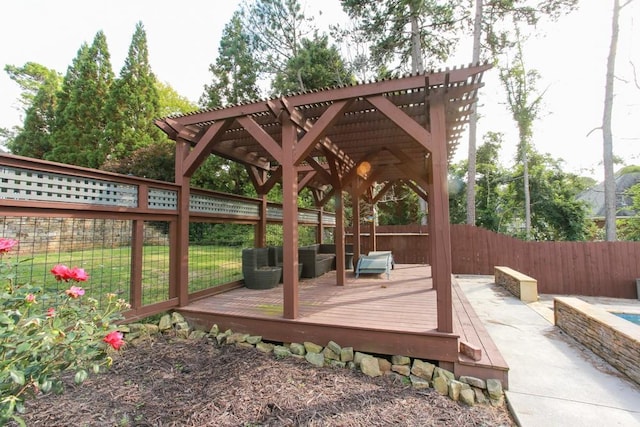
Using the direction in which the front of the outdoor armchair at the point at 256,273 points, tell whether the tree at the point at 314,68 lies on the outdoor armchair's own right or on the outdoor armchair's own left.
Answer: on the outdoor armchair's own left

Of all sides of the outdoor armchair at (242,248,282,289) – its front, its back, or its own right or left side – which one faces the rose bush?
right

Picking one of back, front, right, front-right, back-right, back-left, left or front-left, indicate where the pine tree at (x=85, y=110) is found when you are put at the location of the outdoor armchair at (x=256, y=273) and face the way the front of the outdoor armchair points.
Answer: back-left

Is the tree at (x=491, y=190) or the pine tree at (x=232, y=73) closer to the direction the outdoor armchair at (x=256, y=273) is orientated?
the tree

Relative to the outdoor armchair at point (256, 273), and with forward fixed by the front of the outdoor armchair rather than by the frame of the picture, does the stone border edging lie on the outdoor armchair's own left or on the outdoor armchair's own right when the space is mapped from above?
on the outdoor armchair's own right

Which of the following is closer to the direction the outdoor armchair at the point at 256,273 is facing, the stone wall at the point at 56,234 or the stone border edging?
the stone border edging

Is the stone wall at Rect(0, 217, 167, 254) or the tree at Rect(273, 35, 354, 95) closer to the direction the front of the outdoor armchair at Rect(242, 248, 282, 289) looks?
the tree

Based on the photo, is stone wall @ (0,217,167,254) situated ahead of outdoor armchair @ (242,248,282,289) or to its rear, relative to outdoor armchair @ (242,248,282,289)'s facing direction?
to the rear

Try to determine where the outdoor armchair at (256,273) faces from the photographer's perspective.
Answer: facing to the right of the viewer

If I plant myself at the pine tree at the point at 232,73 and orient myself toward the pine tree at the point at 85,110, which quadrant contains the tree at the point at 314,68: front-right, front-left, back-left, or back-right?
back-left

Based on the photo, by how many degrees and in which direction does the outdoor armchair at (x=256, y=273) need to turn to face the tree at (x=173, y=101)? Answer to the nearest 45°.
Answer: approximately 90° to its left
